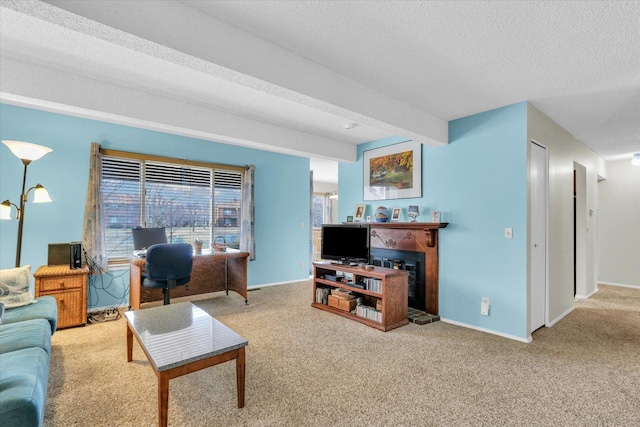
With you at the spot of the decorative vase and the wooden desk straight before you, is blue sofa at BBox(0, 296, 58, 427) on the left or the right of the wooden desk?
left

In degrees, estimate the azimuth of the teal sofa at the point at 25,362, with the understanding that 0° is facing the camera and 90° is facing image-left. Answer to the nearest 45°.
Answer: approximately 270°

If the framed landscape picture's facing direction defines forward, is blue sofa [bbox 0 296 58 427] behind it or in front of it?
in front

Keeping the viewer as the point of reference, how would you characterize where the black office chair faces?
facing away from the viewer and to the left of the viewer

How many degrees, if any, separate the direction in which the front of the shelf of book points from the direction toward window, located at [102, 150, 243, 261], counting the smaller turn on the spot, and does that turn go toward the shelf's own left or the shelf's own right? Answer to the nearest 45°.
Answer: approximately 45° to the shelf's own right

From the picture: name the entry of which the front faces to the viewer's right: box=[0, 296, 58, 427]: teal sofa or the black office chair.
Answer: the teal sofa

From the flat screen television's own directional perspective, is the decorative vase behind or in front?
behind

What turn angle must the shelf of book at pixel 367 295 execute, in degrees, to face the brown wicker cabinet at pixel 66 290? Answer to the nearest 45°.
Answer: approximately 45° to its right

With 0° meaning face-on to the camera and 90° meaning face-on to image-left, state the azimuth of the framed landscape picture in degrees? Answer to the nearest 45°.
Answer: approximately 45°

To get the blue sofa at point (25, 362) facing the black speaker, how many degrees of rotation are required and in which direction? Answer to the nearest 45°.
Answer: approximately 90° to its left

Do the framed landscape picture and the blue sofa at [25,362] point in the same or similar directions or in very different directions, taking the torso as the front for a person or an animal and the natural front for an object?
very different directions

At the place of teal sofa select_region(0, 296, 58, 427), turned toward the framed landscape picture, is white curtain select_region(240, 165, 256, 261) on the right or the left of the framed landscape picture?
left

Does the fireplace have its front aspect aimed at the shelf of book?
yes

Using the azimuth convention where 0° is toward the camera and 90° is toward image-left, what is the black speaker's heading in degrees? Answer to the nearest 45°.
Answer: approximately 315°
